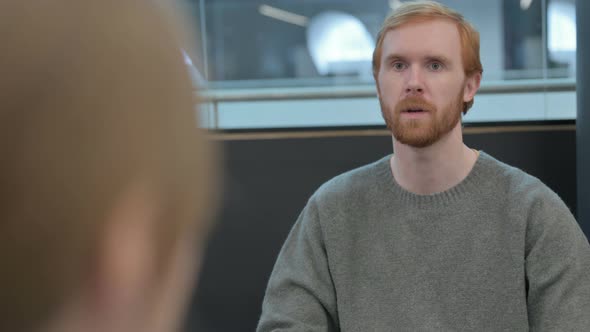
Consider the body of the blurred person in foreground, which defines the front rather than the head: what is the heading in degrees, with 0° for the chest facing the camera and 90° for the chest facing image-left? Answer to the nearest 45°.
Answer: approximately 225°

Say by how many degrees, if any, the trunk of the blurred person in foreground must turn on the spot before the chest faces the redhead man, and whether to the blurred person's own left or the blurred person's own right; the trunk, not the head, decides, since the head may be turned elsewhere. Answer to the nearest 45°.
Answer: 0° — they already face them

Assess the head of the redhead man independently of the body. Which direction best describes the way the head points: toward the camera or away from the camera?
toward the camera

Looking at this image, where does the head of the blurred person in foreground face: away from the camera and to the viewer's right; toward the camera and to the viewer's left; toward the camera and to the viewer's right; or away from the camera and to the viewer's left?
away from the camera and to the viewer's right

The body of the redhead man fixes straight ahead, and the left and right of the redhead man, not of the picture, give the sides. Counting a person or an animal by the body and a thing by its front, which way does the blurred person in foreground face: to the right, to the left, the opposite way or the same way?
the opposite way

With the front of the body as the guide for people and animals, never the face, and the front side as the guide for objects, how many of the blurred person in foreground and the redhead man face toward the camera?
1

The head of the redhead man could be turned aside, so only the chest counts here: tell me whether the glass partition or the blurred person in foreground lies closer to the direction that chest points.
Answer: the blurred person in foreground

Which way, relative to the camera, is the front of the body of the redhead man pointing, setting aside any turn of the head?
toward the camera

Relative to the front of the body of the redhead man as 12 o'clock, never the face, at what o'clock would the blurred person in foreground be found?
The blurred person in foreground is roughly at 12 o'clock from the redhead man.

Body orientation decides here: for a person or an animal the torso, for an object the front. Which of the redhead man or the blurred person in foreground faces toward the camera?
the redhead man

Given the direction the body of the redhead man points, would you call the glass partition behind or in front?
behind
